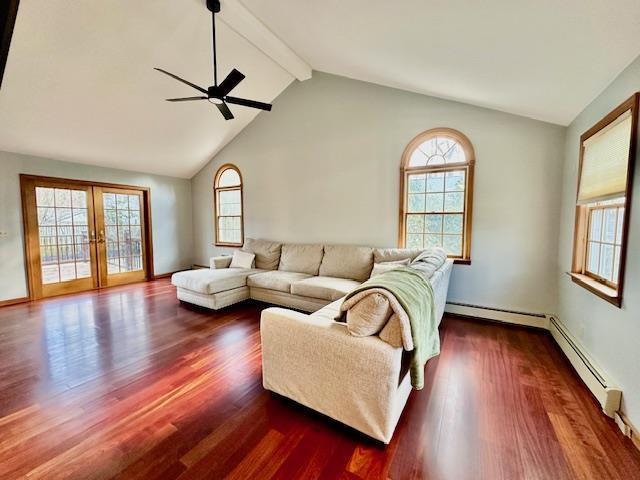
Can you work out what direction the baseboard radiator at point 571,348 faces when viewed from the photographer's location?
facing the viewer and to the left of the viewer

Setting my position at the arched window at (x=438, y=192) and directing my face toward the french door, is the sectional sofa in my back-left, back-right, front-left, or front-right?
front-left

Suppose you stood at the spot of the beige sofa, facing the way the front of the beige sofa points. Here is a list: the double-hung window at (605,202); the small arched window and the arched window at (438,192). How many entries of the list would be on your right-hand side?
1

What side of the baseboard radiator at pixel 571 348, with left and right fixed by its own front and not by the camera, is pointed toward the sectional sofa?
front

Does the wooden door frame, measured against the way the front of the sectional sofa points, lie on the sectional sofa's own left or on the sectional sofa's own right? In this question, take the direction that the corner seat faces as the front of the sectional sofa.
on the sectional sofa's own right

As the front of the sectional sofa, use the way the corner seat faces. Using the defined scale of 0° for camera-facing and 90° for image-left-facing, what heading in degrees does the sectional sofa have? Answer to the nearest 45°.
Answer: approximately 45°

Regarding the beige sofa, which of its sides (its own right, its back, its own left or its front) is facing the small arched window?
right

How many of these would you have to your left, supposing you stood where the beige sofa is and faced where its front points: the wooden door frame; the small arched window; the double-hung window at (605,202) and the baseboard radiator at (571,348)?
2

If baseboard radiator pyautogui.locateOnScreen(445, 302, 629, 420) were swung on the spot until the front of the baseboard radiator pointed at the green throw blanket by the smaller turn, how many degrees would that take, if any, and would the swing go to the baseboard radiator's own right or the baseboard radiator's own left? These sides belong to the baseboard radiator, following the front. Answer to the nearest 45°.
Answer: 0° — it already faces it

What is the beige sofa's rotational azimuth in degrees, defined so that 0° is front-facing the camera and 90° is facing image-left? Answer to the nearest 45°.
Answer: approximately 45°

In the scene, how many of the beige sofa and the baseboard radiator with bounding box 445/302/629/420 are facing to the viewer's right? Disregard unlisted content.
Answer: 0

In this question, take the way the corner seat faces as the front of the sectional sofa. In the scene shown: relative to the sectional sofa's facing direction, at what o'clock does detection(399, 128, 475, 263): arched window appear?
The arched window is roughly at 6 o'clock from the sectional sofa.

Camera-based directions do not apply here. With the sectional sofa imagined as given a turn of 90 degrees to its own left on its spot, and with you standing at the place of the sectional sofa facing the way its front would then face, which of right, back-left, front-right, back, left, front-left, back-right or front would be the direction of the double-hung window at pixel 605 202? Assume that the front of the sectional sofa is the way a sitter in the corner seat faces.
front-left
